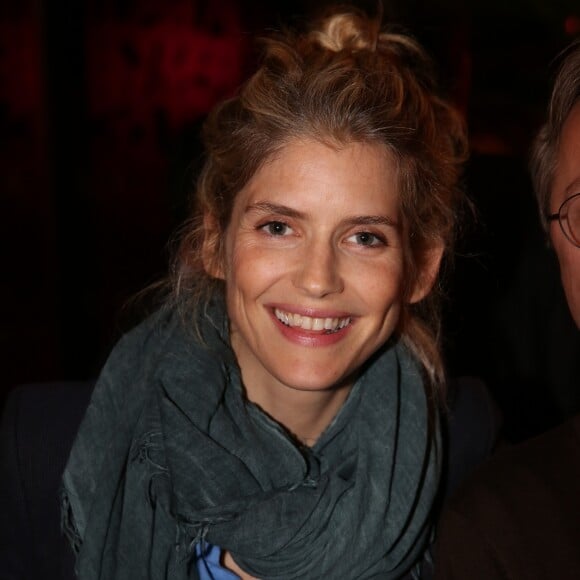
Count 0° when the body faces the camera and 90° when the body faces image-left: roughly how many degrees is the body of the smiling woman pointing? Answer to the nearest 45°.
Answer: approximately 0°
